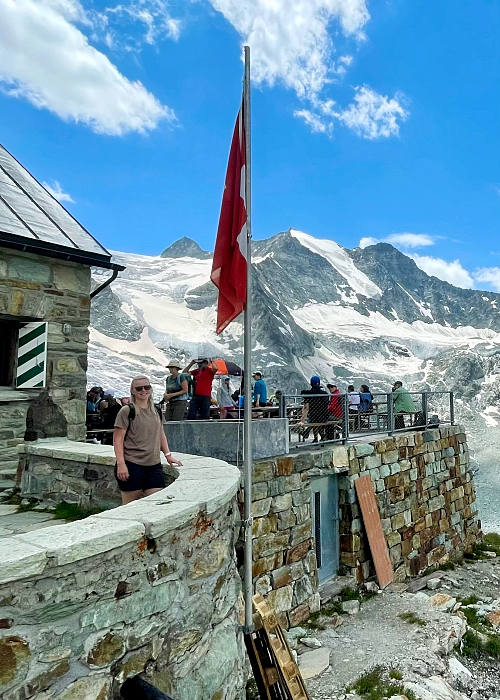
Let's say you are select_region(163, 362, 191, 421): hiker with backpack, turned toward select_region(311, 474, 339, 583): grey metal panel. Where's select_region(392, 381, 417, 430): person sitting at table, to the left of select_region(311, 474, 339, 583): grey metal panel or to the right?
left

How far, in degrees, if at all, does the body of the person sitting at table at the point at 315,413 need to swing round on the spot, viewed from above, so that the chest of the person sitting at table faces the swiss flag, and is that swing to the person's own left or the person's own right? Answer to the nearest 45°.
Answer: approximately 180°

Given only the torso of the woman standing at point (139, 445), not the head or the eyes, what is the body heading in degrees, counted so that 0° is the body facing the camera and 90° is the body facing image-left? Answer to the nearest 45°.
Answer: approximately 315°

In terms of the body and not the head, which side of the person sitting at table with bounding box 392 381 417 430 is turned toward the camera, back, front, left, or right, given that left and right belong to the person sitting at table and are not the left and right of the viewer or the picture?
left

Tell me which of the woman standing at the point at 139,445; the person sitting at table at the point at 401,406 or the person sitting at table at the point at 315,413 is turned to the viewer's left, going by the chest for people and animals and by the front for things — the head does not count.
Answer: the person sitting at table at the point at 401,406

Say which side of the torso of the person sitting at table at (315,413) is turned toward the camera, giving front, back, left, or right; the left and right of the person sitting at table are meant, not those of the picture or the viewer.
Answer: back
